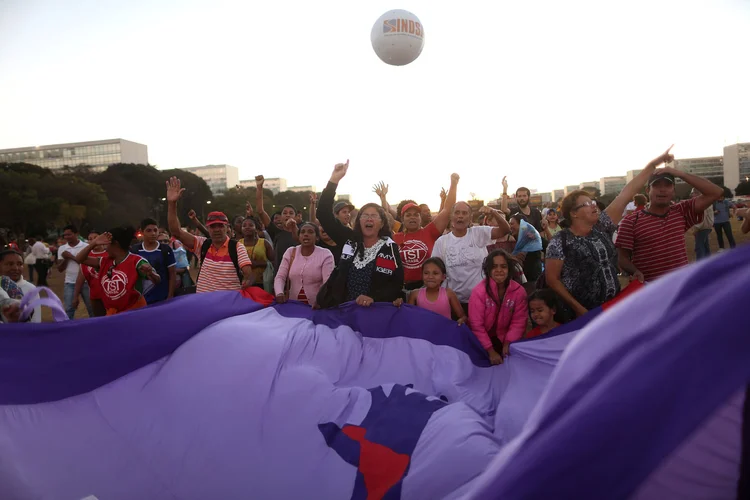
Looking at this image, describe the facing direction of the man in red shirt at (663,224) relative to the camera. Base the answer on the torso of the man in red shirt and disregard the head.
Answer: toward the camera

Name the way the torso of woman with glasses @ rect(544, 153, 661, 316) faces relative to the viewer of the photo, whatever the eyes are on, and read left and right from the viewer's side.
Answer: facing the viewer and to the right of the viewer

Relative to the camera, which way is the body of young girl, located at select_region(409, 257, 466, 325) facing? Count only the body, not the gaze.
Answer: toward the camera

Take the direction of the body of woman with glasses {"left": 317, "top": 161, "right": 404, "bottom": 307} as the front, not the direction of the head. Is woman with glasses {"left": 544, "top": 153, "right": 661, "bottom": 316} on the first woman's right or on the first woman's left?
on the first woman's left

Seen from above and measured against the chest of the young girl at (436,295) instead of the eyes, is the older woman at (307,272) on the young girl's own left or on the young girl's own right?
on the young girl's own right

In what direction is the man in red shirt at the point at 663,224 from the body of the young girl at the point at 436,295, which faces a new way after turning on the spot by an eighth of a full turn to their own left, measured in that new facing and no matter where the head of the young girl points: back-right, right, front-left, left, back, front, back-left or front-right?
front-left

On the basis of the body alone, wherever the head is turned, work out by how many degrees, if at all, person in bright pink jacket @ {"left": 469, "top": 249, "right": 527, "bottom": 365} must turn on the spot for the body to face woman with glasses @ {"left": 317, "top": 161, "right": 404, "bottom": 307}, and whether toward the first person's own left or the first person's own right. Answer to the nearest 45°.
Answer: approximately 90° to the first person's own right

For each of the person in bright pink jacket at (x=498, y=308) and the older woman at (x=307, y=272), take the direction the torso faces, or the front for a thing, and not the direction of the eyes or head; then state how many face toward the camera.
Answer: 2

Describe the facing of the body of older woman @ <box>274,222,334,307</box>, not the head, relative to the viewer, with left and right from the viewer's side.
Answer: facing the viewer

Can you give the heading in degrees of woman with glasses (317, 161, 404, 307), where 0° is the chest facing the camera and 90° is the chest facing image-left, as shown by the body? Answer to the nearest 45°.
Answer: approximately 0°
